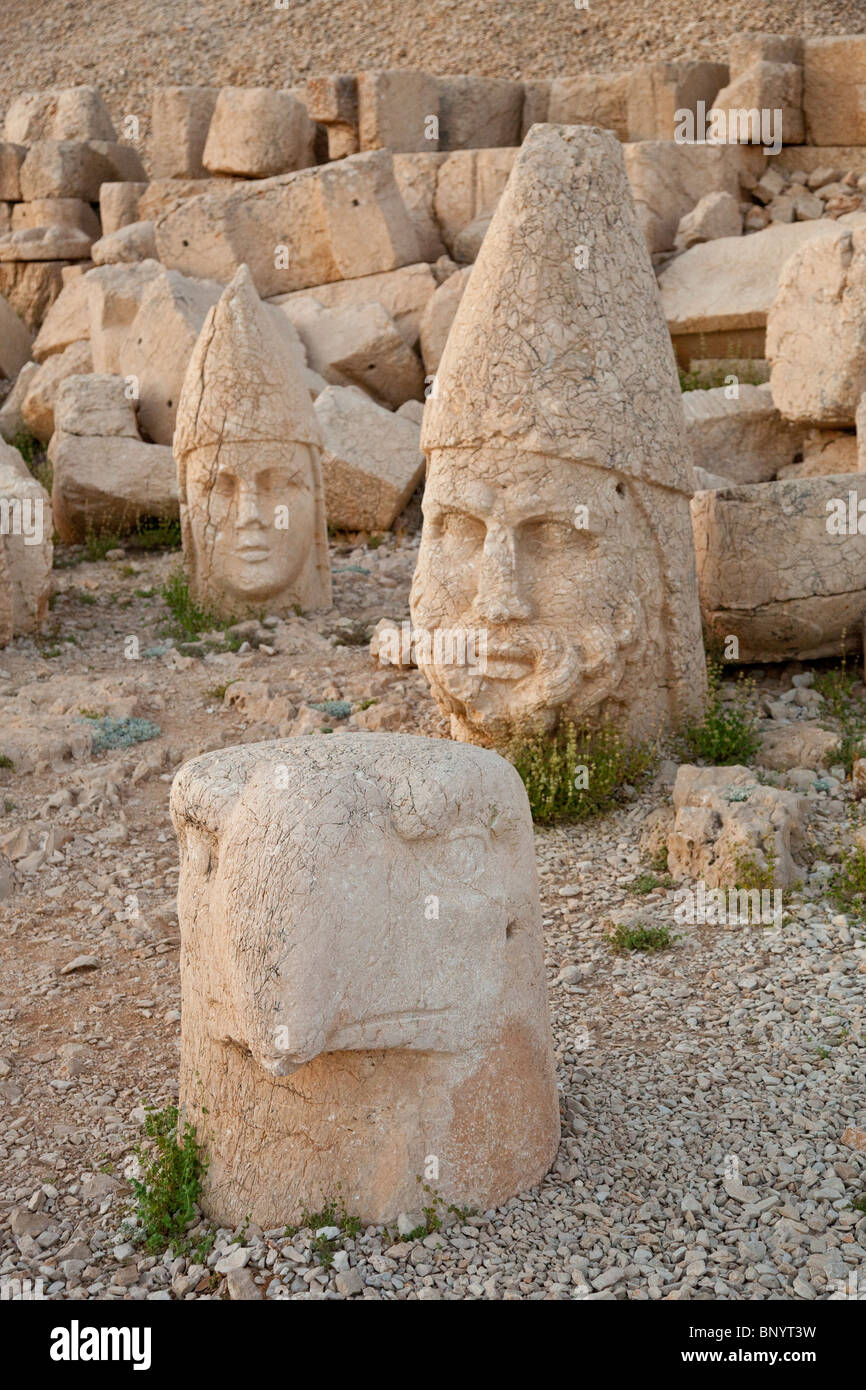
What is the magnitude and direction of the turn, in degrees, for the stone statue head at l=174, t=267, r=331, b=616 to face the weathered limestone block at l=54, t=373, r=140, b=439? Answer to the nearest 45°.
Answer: approximately 180°

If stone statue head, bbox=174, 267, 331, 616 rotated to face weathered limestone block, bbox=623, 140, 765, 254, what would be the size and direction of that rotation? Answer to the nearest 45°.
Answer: approximately 135° to its left

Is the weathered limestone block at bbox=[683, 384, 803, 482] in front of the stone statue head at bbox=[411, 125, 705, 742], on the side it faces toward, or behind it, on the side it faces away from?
behind

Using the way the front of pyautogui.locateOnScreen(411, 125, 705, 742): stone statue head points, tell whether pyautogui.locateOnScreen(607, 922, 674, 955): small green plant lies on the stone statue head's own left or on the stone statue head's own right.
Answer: on the stone statue head's own left

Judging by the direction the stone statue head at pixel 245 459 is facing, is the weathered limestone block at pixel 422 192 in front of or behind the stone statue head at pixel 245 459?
behind

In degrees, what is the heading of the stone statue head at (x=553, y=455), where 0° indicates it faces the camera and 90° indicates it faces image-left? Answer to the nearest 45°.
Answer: approximately 45°

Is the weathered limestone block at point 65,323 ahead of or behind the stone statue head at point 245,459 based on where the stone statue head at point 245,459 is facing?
behind

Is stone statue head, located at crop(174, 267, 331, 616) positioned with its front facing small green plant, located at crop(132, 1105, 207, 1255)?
yes

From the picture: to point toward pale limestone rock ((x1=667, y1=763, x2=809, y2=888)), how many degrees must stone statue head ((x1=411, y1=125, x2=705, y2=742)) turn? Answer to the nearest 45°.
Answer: approximately 90° to its left

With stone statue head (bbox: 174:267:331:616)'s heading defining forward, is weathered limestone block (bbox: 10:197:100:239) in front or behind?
behind
